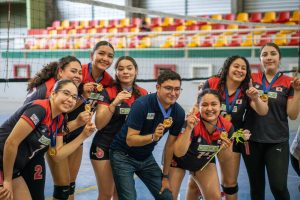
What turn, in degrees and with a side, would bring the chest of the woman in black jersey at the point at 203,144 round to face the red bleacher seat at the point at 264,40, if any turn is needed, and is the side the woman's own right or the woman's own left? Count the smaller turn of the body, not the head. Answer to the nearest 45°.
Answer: approximately 180°

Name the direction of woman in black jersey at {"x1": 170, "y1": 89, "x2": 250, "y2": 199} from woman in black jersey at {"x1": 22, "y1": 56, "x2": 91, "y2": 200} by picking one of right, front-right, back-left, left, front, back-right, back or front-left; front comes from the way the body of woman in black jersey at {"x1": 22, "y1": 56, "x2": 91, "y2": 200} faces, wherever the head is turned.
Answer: front-left

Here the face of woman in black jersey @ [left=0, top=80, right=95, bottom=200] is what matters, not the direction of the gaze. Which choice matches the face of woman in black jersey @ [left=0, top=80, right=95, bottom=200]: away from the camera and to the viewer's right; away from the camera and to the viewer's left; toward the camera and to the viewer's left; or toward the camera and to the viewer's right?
toward the camera and to the viewer's right

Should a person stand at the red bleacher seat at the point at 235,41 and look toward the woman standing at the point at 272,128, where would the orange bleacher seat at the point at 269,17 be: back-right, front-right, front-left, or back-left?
back-left

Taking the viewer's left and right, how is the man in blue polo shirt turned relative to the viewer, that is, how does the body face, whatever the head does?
facing the viewer and to the right of the viewer

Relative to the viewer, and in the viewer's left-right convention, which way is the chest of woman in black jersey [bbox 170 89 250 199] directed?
facing the viewer

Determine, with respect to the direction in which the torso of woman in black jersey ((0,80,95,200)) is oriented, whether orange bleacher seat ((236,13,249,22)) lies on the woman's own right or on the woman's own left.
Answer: on the woman's own left

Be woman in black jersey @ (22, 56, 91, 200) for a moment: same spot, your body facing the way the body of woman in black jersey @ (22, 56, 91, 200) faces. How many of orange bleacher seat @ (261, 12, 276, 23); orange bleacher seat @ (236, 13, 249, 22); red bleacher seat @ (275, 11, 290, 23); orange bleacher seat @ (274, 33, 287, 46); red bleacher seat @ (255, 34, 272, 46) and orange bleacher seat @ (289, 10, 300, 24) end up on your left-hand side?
6

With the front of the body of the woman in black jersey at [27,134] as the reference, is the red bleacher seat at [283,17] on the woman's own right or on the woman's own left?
on the woman's own left
